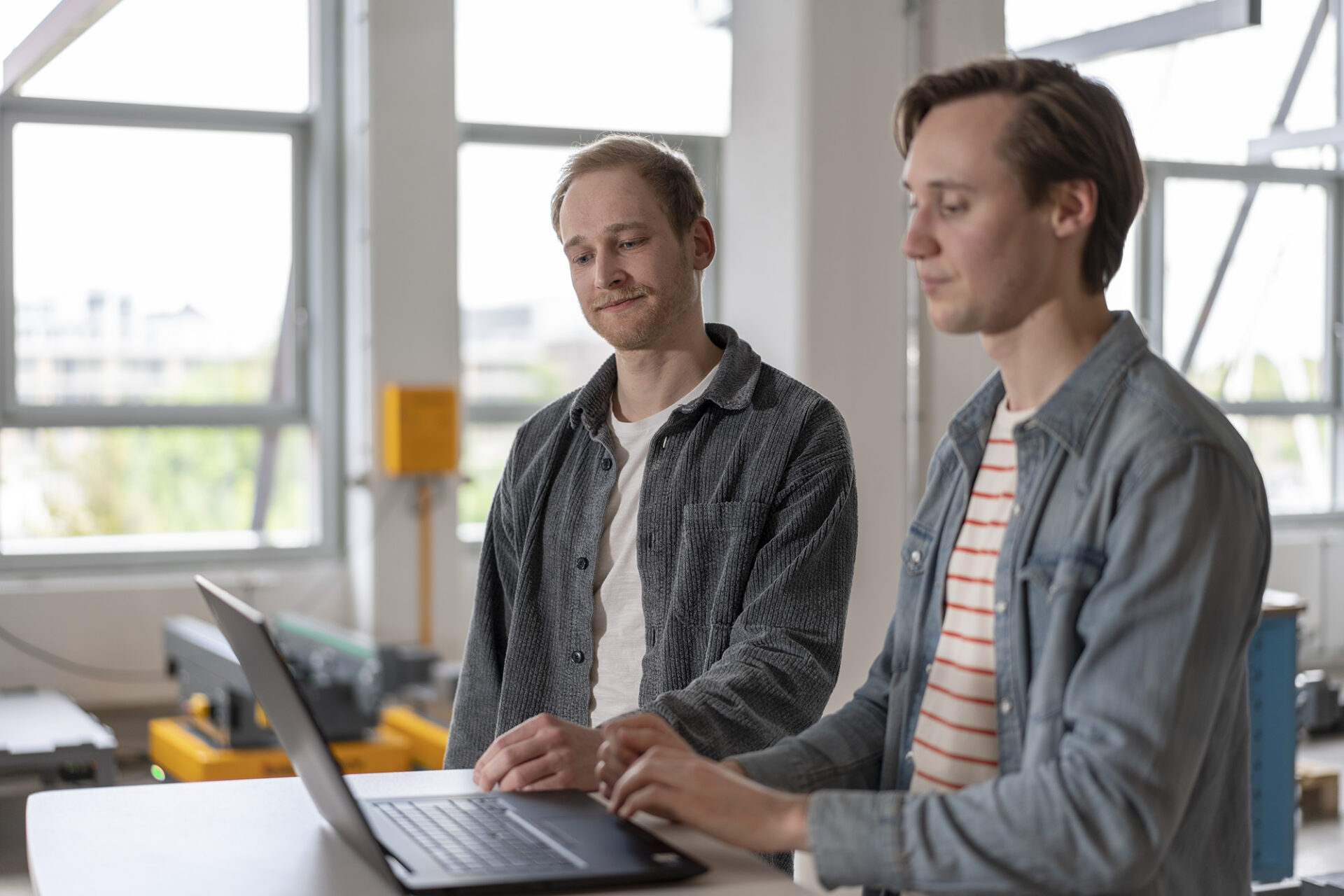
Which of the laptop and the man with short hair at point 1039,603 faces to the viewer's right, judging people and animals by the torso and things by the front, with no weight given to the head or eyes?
the laptop

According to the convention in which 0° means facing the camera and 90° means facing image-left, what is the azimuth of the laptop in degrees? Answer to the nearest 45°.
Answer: approximately 270°

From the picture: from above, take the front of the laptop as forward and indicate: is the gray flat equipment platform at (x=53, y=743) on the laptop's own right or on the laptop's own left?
on the laptop's own left

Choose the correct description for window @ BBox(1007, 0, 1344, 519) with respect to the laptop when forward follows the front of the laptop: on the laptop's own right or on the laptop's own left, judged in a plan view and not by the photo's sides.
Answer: on the laptop's own left

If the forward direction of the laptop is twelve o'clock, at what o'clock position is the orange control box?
The orange control box is roughly at 9 o'clock from the laptop.

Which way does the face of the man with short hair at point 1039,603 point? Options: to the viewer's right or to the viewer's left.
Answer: to the viewer's left

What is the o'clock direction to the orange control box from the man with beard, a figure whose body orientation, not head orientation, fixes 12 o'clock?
The orange control box is roughly at 4 o'clock from the man with beard.

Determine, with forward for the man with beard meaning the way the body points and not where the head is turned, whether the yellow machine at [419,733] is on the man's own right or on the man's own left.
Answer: on the man's own right
